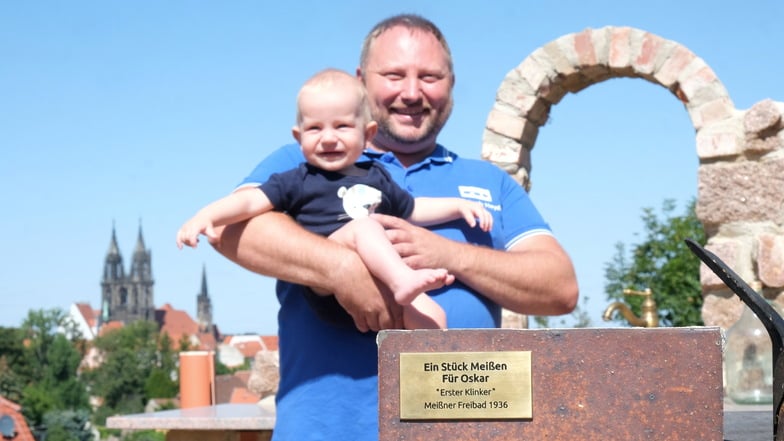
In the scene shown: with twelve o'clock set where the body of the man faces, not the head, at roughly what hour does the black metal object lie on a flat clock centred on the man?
The black metal object is roughly at 11 o'clock from the man.

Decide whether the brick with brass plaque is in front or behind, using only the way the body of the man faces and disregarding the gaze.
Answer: in front

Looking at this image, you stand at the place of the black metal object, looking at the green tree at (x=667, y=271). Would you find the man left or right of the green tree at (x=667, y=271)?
left

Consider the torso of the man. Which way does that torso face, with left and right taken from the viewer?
facing the viewer

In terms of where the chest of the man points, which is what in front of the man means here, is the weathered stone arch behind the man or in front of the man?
behind

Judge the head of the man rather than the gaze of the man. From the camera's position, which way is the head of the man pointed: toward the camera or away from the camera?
toward the camera

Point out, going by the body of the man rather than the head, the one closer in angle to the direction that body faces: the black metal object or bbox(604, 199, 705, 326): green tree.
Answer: the black metal object

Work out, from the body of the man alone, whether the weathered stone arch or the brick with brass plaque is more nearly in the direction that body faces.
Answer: the brick with brass plaque
